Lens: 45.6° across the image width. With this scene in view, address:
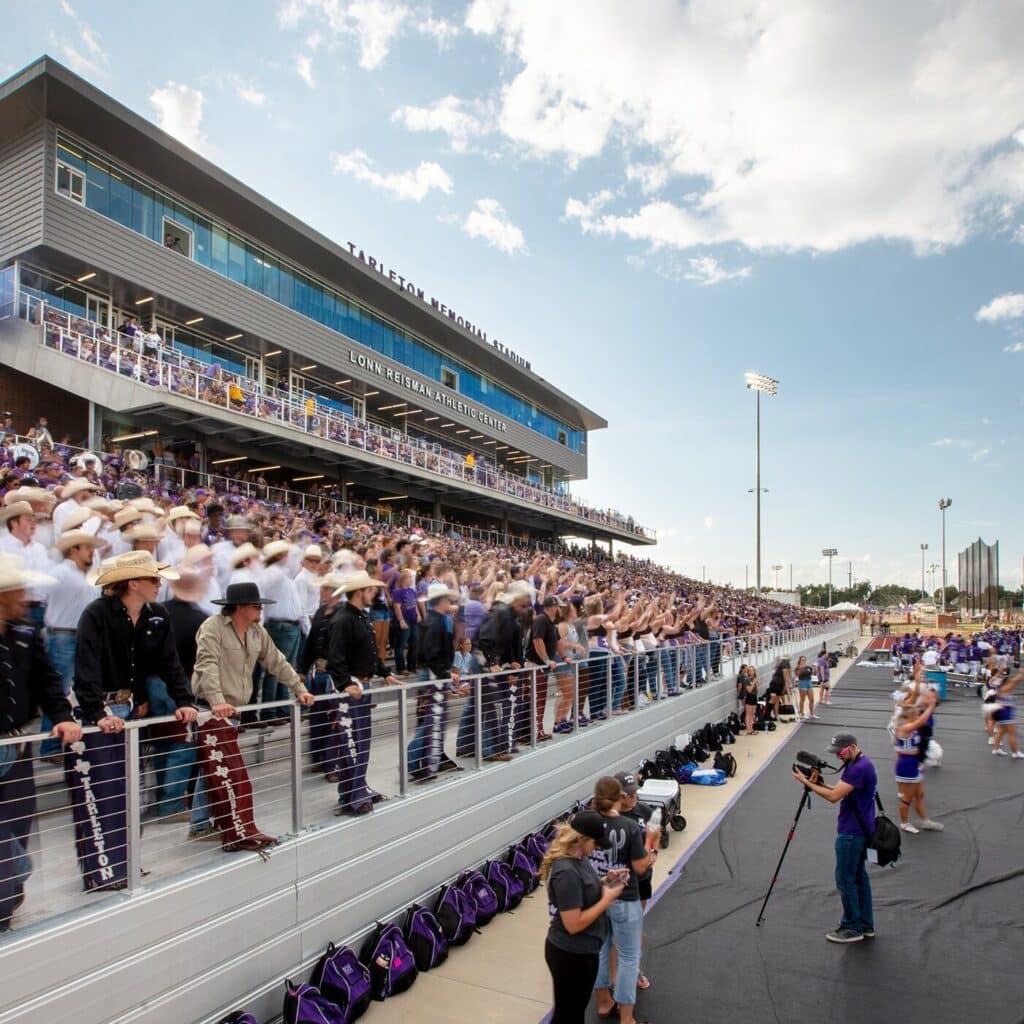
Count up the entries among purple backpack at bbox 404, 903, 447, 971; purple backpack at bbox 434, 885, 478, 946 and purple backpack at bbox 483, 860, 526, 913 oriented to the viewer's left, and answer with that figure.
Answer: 0

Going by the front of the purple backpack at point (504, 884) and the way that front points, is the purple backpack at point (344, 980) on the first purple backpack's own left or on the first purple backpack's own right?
on the first purple backpack's own right

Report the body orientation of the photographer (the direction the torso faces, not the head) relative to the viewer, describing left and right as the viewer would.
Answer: facing to the left of the viewer

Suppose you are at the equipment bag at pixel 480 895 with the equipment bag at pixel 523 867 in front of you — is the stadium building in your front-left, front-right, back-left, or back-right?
front-left

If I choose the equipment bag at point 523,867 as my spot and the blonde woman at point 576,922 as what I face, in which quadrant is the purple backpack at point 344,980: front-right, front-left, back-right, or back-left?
front-right

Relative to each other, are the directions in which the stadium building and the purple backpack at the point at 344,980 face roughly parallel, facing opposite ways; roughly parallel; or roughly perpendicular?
roughly parallel

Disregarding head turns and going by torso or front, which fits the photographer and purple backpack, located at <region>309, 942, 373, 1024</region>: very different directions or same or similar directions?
very different directions

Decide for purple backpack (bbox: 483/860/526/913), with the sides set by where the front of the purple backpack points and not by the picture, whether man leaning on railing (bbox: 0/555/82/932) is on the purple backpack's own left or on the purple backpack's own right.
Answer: on the purple backpack's own right

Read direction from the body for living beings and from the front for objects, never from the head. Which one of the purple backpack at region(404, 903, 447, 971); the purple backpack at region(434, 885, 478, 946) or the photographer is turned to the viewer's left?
the photographer

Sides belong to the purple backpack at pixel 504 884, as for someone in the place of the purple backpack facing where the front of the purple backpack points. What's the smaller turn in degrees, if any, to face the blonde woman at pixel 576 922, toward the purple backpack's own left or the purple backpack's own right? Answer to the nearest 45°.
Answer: approximately 45° to the purple backpack's own right

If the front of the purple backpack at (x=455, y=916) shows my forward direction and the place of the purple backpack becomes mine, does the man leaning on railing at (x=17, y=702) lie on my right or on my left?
on my right

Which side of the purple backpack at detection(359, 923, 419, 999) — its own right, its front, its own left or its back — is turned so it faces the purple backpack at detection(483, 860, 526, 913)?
left
